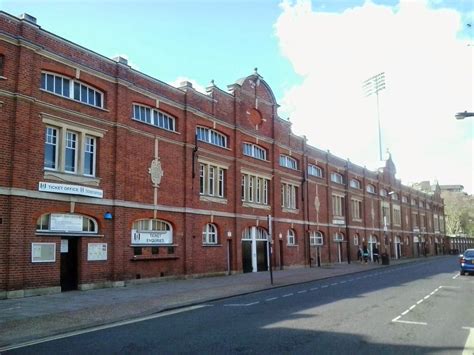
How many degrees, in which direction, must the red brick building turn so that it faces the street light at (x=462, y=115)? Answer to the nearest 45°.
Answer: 0° — it already faces it

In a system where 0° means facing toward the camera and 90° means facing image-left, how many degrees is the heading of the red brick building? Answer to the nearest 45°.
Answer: approximately 315°
